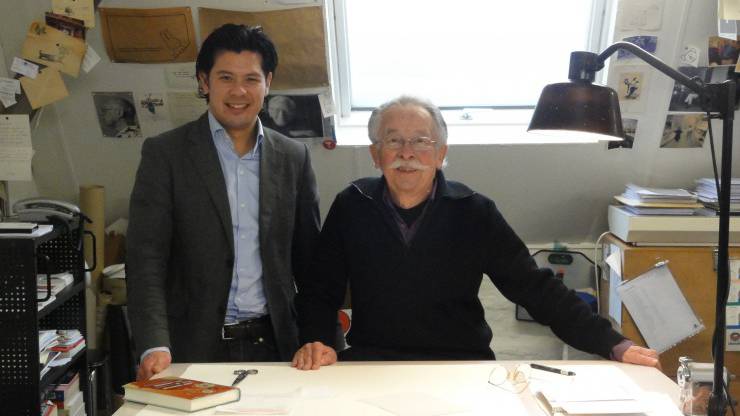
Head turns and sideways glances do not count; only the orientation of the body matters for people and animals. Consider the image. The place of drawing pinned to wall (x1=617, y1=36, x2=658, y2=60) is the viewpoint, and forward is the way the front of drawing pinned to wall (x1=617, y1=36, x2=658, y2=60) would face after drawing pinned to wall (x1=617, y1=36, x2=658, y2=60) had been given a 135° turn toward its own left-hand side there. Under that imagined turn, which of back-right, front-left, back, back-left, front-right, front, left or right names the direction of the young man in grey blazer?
back

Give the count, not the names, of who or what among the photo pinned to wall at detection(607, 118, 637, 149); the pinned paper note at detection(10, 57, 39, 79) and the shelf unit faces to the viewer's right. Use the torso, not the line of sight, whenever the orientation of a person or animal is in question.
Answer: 1

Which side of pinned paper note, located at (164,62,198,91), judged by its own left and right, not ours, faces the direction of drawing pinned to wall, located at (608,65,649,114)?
left

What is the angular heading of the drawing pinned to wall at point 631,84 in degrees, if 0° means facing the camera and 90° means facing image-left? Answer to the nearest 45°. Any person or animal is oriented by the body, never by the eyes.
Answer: approximately 0°

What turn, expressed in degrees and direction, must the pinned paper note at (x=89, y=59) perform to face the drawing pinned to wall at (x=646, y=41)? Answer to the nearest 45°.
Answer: approximately 45° to its left

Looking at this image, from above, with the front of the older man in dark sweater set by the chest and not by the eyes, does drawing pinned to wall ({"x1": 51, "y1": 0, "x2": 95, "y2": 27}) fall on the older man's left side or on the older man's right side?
on the older man's right side

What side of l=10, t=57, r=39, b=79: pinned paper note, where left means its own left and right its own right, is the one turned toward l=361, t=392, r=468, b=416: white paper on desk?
front

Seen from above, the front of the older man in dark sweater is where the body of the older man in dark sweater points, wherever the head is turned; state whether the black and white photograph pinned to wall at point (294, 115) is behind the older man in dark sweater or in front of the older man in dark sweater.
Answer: behind
